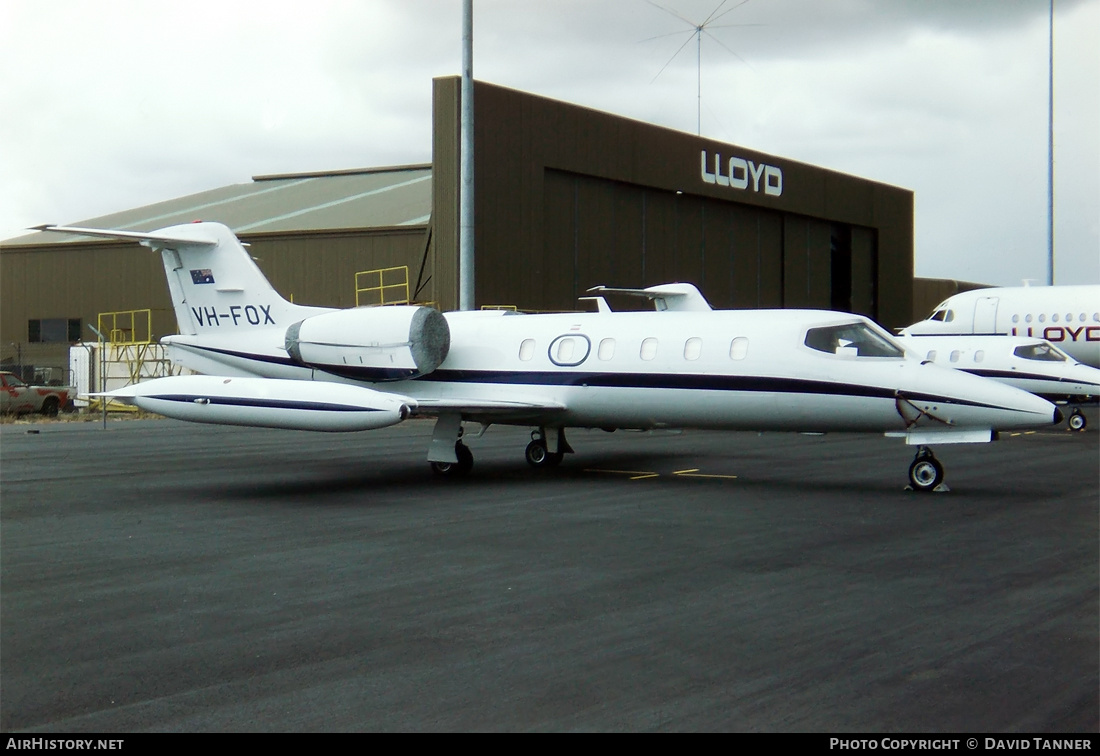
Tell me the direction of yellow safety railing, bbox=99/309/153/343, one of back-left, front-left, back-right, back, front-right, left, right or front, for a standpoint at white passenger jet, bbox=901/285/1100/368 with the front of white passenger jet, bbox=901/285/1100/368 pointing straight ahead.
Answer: front

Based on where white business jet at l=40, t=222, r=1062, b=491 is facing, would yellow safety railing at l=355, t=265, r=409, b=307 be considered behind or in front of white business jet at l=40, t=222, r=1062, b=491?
behind

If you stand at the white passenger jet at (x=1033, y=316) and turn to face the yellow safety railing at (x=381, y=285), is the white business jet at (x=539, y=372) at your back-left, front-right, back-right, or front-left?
front-left

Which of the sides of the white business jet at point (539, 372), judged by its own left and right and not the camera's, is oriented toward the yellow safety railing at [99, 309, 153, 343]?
back

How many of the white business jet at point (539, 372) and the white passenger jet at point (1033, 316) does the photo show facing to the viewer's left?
1

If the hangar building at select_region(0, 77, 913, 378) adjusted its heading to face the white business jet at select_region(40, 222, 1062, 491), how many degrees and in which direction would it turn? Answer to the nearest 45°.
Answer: approximately 45° to its right

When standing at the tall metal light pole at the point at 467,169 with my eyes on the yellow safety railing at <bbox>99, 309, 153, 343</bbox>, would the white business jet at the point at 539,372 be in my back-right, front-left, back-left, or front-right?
back-left

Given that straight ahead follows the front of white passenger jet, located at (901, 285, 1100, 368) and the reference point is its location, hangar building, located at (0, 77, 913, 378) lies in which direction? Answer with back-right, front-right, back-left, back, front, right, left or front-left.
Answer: front

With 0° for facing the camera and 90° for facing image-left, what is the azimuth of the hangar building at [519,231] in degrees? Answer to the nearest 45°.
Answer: approximately 315°

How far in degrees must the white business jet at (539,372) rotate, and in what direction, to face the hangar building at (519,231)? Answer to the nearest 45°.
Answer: approximately 135° to its left

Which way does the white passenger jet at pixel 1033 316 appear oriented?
to the viewer's left

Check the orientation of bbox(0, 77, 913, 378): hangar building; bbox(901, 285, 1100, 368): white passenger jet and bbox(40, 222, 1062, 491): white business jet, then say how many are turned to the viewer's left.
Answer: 1

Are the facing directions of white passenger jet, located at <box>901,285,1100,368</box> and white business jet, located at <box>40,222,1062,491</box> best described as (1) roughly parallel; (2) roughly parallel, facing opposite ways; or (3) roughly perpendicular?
roughly parallel, facing opposite ways

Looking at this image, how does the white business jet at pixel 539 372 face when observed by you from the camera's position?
facing the viewer and to the right of the viewer

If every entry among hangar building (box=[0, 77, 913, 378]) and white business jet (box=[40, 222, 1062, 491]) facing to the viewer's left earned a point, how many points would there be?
0
